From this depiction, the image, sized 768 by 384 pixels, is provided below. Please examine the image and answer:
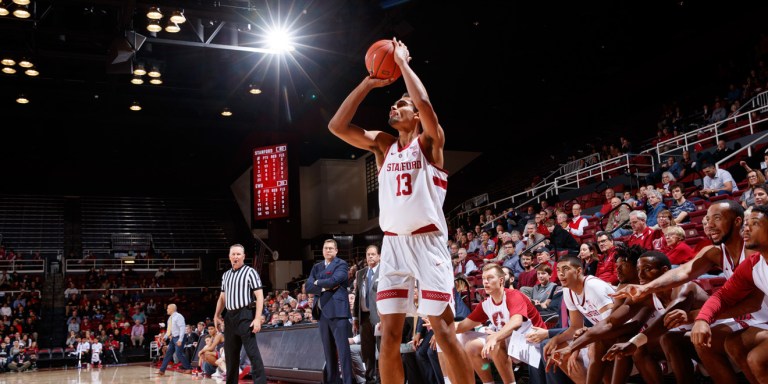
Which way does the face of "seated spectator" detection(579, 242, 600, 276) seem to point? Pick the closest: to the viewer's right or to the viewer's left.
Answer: to the viewer's left

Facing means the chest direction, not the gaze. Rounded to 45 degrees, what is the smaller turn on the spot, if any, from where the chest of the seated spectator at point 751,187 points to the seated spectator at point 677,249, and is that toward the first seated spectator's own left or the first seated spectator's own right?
approximately 45° to the first seated spectator's own left

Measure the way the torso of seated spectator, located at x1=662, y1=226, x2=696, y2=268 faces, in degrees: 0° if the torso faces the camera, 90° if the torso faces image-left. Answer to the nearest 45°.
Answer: approximately 45°

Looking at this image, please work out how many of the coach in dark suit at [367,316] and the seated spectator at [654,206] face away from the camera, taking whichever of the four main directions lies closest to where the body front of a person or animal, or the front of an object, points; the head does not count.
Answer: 0

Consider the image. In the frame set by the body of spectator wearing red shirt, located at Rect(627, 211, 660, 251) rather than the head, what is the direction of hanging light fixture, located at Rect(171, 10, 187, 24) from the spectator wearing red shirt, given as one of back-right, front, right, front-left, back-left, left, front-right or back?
front-right

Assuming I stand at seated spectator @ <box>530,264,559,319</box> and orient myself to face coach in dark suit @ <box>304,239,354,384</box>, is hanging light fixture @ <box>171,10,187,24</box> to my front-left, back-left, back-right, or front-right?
front-right

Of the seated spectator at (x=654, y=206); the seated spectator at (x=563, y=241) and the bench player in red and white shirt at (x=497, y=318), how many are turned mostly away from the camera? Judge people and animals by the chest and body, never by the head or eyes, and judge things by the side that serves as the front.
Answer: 0

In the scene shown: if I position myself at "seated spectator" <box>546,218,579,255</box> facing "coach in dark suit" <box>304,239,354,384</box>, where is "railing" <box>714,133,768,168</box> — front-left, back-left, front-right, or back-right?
back-left

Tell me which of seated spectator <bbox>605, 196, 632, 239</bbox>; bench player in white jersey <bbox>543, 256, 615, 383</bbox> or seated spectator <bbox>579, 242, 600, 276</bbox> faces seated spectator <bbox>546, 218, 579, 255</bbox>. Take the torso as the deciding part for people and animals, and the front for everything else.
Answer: seated spectator <bbox>605, 196, 632, 239</bbox>

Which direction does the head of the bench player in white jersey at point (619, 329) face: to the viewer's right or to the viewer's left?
to the viewer's left

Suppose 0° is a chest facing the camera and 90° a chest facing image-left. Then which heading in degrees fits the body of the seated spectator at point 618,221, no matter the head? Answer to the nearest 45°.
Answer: approximately 45°

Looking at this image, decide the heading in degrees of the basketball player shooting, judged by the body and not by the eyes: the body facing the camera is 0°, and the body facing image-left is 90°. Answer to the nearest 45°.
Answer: approximately 45°

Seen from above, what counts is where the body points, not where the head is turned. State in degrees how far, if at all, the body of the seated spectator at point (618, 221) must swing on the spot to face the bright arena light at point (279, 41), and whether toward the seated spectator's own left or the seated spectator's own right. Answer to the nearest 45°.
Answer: approximately 45° to the seated spectator's own right

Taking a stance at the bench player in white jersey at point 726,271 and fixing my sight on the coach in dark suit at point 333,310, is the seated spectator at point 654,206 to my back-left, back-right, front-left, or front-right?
front-right

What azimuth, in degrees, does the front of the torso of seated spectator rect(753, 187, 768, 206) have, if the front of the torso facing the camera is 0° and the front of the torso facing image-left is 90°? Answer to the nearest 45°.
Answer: approximately 45°
